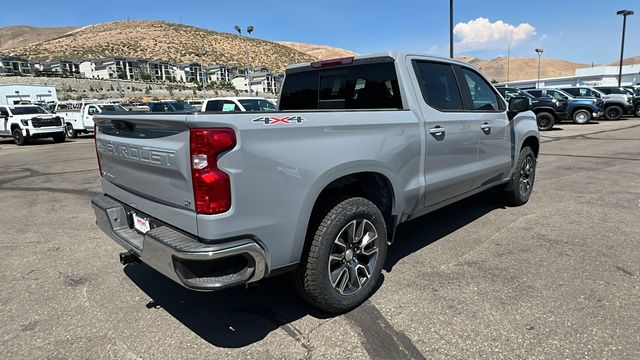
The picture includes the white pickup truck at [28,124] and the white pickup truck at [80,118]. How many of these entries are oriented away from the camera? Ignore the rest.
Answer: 0

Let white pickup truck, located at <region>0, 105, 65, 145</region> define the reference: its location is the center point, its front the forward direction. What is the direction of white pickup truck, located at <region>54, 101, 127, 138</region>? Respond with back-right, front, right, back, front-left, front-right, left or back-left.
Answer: left

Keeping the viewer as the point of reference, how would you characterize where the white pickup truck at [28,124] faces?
facing the viewer and to the right of the viewer

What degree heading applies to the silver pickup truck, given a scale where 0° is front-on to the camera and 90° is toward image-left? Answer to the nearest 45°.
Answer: approximately 225°

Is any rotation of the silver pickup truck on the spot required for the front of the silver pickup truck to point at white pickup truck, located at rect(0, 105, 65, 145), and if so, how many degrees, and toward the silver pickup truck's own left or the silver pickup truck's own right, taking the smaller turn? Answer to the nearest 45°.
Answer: approximately 90° to the silver pickup truck's own left

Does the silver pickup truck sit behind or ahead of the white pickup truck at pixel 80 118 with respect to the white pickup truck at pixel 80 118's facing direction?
ahead

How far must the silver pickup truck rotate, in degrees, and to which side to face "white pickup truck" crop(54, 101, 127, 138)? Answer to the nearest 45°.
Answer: approximately 90° to its left

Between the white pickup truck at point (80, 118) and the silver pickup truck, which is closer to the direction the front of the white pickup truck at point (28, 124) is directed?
the silver pickup truck

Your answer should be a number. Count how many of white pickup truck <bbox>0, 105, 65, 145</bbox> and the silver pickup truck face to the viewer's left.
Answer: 0

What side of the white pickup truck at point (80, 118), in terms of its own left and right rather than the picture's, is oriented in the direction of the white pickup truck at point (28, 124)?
right
